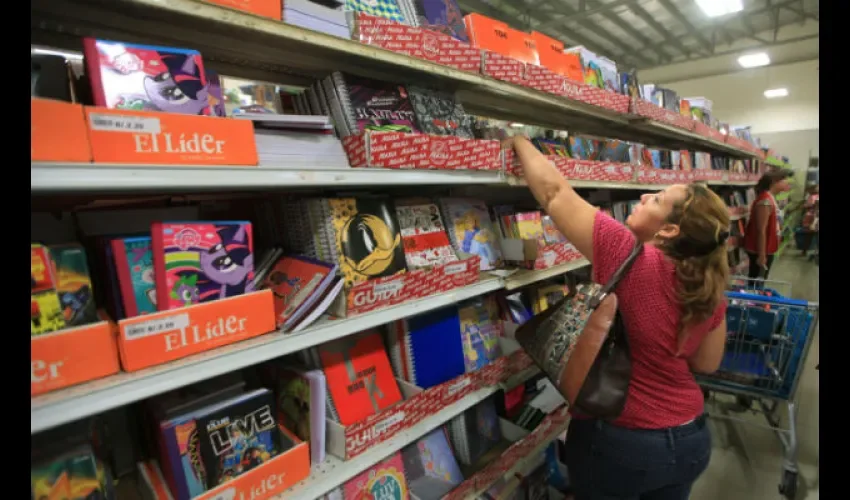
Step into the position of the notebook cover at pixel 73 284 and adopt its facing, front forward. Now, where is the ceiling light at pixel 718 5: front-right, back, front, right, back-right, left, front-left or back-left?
front-left

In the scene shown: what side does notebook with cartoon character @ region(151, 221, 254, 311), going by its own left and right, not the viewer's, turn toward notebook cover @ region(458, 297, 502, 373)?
left

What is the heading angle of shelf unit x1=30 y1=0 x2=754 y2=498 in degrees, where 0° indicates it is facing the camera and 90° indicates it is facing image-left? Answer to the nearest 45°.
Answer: approximately 315°

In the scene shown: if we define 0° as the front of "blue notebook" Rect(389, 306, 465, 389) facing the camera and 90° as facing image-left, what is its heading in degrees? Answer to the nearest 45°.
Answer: approximately 315°

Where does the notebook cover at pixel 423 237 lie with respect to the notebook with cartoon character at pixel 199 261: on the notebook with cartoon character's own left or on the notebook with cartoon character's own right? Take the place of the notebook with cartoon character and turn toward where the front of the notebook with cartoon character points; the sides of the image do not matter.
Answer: on the notebook with cartoon character's own left

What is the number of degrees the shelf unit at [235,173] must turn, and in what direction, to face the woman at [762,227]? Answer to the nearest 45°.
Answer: approximately 90° to its left

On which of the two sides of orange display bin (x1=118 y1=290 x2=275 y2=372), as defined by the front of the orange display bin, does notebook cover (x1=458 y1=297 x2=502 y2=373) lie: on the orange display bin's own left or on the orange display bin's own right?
on the orange display bin's own left
